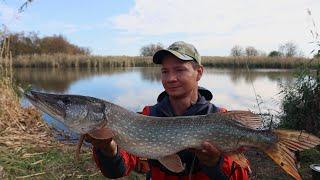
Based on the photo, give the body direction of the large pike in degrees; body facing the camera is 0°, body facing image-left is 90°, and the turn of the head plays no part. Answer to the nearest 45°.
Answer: approximately 90°
